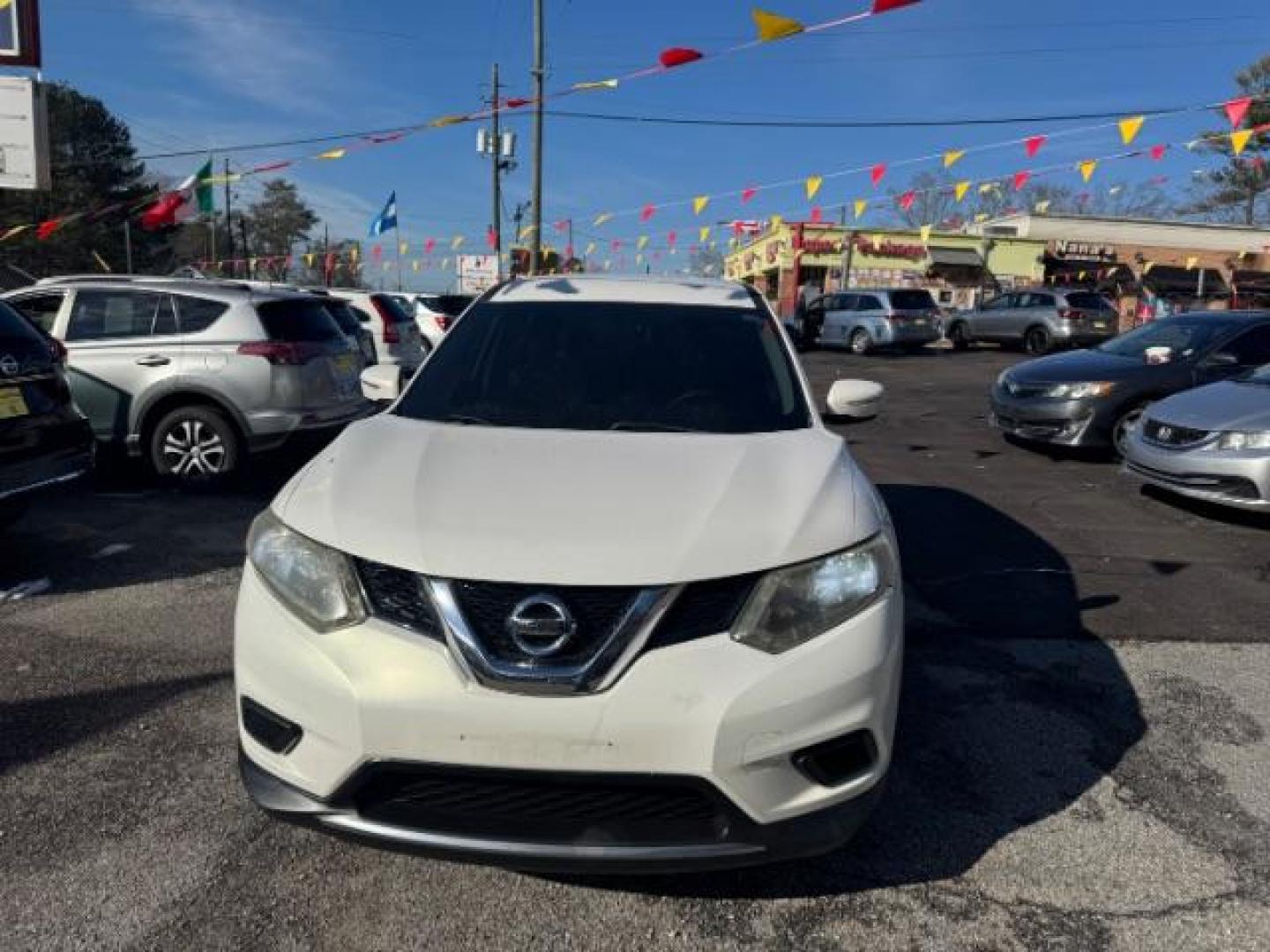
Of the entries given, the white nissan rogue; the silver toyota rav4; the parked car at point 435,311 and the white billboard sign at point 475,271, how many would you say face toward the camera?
2

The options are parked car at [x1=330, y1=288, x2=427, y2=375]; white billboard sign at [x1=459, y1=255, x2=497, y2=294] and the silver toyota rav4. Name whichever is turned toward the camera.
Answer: the white billboard sign

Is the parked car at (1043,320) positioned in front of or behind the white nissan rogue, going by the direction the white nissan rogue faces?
behind

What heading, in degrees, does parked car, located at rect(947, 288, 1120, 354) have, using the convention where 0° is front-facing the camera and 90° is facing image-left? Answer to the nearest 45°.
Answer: approximately 135°

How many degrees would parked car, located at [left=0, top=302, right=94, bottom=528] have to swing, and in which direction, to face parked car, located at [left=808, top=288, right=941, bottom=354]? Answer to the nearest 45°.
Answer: approximately 90° to its right

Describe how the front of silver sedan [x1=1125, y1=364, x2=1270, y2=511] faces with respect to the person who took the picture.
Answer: facing the viewer and to the left of the viewer

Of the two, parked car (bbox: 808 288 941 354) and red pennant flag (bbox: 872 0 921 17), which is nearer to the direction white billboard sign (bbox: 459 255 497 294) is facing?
the red pennant flag

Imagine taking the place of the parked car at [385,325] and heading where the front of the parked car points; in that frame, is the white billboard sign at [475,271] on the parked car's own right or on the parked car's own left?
on the parked car's own right

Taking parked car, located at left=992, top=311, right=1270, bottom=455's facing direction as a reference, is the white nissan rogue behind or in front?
in front

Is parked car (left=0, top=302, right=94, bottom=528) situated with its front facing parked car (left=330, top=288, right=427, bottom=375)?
no

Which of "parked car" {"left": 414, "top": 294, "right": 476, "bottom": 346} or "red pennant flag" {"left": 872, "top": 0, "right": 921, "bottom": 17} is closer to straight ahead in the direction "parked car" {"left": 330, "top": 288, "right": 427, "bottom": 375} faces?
the parked car

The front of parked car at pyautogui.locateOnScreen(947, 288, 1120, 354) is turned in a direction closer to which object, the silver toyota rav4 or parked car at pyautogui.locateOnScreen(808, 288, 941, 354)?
the parked car

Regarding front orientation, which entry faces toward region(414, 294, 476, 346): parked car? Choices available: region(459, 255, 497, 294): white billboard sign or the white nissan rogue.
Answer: the white billboard sign

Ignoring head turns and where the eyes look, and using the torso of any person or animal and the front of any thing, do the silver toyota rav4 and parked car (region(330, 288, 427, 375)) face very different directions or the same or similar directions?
same or similar directions

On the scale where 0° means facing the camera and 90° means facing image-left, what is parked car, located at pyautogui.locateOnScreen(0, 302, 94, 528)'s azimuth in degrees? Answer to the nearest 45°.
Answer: approximately 135°

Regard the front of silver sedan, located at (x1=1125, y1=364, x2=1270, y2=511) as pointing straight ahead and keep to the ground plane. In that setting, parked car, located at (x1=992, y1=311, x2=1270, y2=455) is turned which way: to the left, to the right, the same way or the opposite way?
the same way

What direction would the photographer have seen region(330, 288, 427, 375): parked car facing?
facing away from the viewer and to the left of the viewer

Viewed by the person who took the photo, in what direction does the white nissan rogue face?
facing the viewer
